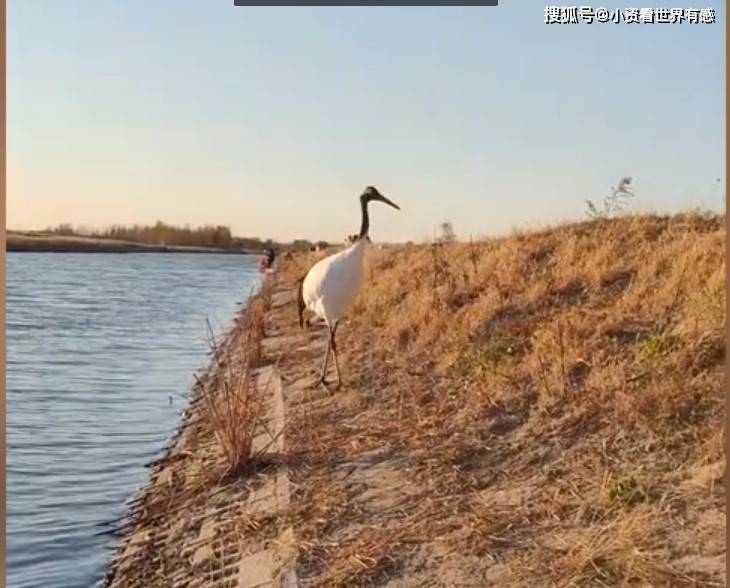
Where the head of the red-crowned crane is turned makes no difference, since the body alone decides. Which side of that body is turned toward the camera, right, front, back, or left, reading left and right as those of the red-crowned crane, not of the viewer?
right
